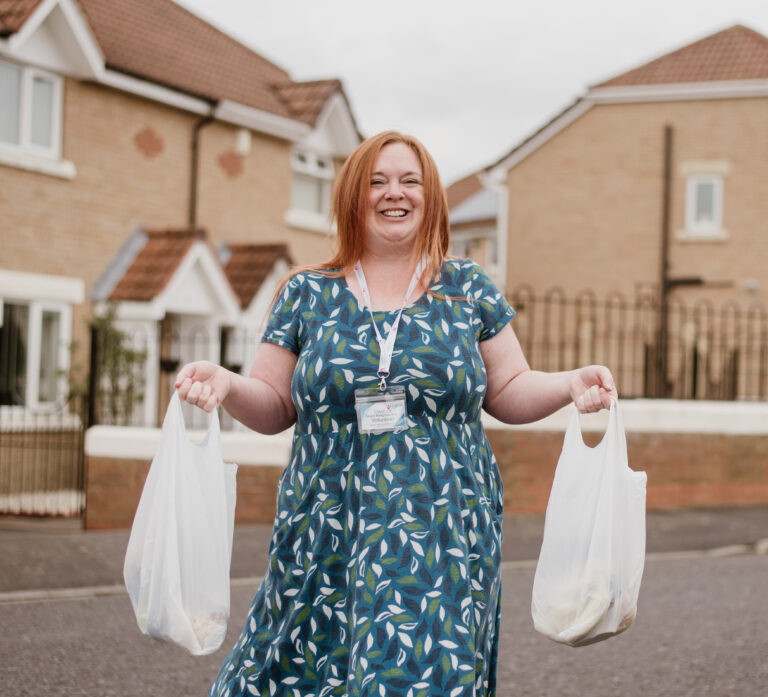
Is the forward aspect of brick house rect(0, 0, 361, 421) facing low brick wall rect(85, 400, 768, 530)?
yes

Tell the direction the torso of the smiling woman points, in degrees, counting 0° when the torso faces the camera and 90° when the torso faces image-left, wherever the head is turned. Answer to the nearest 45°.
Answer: approximately 0°

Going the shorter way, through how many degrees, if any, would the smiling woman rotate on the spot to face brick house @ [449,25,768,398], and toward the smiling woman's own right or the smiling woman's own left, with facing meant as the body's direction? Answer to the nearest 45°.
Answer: approximately 180°

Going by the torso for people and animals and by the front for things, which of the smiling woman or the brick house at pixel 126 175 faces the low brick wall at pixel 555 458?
the brick house
